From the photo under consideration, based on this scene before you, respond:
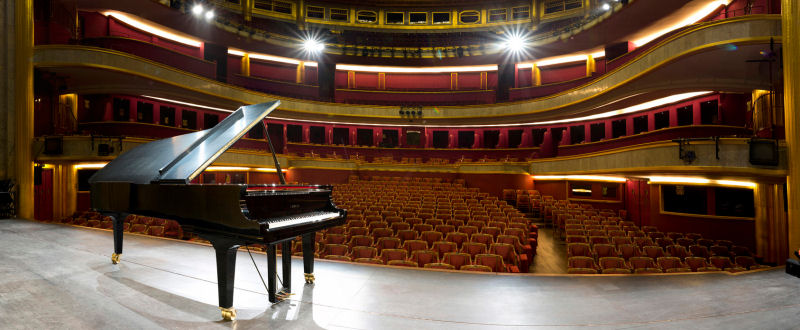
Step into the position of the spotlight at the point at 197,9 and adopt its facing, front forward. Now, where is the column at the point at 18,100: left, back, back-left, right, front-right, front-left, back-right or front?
front-right

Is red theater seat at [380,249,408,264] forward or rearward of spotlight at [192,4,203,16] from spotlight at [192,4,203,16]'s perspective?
forward

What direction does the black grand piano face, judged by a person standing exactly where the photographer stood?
facing the viewer and to the right of the viewer

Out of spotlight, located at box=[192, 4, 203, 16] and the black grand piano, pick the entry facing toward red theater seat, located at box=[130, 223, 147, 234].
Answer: the spotlight

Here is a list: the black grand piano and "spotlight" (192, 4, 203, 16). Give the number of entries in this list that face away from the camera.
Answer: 0

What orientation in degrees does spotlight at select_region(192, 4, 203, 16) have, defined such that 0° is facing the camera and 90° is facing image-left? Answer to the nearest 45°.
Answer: approximately 0°

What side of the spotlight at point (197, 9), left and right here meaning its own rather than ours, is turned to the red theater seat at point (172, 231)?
front

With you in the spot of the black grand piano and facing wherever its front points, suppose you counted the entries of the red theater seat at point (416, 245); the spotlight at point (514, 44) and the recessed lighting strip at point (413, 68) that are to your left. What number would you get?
3

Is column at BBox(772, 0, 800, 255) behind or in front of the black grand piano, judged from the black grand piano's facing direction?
in front

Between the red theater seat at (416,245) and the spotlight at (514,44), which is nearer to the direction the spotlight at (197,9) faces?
the red theater seat

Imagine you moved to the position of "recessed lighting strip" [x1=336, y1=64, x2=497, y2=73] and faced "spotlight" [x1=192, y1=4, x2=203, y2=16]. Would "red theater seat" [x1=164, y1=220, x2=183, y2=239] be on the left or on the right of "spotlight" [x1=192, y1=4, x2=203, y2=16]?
left

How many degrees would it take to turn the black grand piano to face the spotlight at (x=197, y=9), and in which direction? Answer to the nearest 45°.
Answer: approximately 135° to its left

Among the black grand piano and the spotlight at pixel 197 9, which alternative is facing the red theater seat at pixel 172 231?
the spotlight

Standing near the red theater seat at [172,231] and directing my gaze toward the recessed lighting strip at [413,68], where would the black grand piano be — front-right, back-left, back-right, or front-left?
back-right

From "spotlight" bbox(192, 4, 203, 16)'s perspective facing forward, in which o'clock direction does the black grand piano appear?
The black grand piano is roughly at 12 o'clock from the spotlight.

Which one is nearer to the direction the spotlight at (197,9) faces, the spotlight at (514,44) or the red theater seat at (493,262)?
the red theater seat

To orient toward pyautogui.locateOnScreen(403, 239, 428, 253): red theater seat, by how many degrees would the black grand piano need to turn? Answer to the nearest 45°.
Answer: approximately 90° to its left

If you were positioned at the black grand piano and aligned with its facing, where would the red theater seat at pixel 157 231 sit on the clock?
The red theater seat is roughly at 7 o'clock from the black grand piano.
